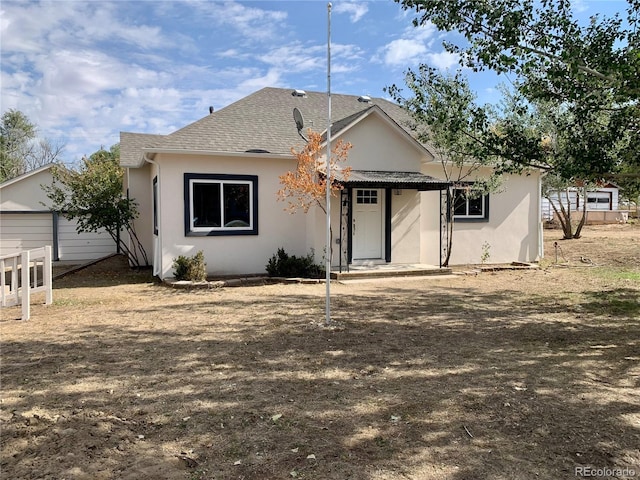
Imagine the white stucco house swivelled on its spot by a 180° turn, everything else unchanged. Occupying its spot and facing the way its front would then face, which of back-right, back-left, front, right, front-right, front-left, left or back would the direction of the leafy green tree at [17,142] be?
front-left

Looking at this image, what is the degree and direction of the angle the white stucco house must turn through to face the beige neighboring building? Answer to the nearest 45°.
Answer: approximately 135° to its right

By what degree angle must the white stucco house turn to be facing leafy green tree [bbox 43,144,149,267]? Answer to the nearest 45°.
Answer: approximately 90° to its right

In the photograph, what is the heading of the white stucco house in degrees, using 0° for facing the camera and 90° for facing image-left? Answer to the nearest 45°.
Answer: approximately 0°

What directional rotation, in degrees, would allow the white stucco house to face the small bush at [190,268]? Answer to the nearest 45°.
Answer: approximately 45° to its right
